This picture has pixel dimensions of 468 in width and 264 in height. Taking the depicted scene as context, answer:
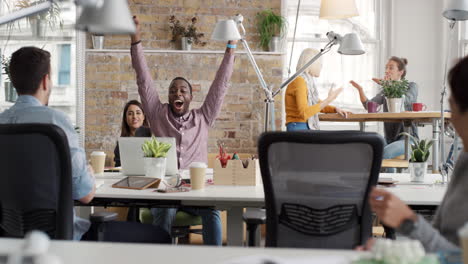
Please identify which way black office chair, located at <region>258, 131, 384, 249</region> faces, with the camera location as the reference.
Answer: facing away from the viewer

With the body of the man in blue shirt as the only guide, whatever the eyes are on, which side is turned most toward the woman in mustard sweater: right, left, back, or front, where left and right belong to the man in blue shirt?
front

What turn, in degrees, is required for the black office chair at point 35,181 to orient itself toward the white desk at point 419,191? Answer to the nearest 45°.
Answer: approximately 90° to its right

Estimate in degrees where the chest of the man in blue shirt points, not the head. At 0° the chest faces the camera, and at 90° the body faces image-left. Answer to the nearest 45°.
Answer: approximately 225°

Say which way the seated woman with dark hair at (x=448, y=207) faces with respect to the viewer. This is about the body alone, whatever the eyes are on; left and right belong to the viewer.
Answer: facing to the left of the viewer

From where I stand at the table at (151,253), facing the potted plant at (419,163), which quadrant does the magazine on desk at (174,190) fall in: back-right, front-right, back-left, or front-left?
front-left

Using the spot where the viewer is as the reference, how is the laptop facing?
facing away from the viewer

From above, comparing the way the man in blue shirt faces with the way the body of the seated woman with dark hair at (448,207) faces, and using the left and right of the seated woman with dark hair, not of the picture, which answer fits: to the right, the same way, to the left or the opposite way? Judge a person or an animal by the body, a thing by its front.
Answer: to the right

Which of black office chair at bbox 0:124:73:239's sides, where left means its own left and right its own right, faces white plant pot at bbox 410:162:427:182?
right

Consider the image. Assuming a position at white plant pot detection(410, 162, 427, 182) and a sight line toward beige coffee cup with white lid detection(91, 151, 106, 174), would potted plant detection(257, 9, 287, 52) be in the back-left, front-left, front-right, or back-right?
front-right

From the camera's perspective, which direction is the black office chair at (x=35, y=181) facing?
away from the camera

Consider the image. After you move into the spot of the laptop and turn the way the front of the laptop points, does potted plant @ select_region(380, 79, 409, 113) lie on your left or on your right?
on your right

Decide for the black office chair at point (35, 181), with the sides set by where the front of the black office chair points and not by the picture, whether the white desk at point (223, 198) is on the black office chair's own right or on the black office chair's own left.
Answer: on the black office chair's own right

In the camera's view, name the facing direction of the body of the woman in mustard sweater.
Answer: to the viewer's right

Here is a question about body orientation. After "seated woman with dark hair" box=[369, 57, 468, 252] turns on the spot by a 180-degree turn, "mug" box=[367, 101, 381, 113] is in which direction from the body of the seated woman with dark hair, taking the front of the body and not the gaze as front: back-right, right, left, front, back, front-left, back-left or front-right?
left
